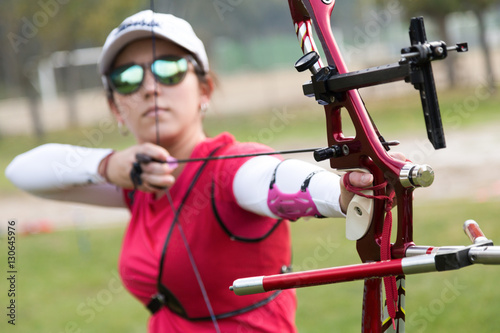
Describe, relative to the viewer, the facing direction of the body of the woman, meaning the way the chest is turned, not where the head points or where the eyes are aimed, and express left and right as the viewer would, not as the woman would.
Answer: facing the viewer and to the left of the viewer
